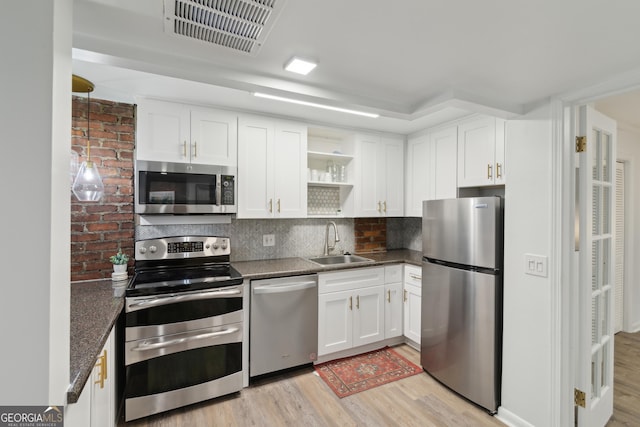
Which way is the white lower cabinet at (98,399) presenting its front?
to the viewer's right

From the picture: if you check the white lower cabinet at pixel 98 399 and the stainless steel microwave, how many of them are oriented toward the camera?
1

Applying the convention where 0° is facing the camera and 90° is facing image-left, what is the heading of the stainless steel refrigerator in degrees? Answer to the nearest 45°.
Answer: approximately 45°

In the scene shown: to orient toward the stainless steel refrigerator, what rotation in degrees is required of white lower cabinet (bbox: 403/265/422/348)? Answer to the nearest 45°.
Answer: approximately 90° to its left

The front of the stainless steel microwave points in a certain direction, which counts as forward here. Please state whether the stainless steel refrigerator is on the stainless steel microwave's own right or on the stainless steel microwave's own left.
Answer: on the stainless steel microwave's own left
